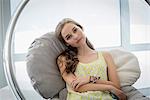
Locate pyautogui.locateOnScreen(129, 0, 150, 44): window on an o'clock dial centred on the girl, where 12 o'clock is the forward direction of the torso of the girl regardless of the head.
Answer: The window is roughly at 7 o'clock from the girl.

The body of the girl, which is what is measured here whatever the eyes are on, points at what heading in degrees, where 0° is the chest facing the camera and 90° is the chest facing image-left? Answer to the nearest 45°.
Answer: approximately 0°
